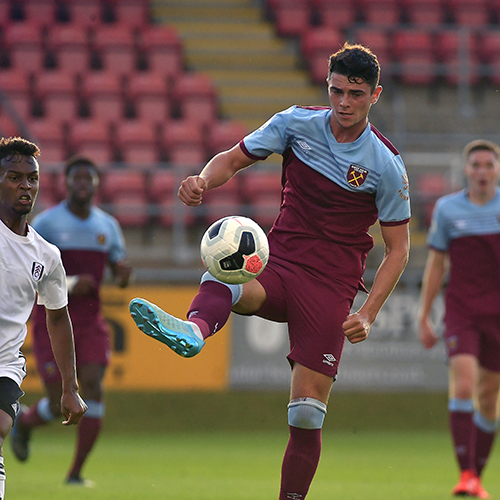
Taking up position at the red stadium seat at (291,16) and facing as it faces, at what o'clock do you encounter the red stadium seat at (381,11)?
the red stadium seat at (381,11) is roughly at 9 o'clock from the red stadium seat at (291,16).

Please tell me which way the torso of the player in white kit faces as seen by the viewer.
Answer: toward the camera

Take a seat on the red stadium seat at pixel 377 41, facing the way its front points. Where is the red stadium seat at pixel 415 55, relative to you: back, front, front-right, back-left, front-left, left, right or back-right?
left

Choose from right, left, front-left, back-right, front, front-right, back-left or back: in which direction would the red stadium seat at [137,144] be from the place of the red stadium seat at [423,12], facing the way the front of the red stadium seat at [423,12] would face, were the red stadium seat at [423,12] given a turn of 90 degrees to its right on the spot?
front-left

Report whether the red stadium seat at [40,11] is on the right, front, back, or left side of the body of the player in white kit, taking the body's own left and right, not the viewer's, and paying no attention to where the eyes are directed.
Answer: back

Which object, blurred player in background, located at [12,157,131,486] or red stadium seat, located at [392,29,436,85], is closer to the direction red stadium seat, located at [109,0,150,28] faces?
the blurred player in background

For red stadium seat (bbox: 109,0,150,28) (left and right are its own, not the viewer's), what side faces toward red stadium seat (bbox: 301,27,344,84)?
left

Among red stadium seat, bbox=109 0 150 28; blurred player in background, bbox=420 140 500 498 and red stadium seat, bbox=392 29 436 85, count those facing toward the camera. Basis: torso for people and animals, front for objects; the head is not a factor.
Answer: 3

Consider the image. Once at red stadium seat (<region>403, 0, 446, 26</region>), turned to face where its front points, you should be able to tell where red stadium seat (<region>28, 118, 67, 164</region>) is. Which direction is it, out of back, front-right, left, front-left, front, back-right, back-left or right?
front-right

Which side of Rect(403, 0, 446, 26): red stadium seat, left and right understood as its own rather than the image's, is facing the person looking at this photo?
front

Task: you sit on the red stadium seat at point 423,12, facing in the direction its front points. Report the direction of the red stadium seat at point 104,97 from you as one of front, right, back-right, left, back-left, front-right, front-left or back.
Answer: front-right

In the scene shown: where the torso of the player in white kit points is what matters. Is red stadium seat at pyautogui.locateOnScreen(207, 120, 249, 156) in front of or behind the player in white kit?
behind

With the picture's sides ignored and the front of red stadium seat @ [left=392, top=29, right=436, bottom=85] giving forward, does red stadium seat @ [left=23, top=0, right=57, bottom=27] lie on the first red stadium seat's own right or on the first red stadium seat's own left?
on the first red stadium seat's own right

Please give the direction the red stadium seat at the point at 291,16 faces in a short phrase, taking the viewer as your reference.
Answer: facing the viewer

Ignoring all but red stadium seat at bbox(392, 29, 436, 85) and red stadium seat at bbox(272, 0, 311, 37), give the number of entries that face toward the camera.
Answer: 2

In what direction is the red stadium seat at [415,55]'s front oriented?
toward the camera

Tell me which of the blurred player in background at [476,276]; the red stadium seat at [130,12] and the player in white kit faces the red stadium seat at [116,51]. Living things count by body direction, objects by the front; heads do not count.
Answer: the red stadium seat at [130,12]

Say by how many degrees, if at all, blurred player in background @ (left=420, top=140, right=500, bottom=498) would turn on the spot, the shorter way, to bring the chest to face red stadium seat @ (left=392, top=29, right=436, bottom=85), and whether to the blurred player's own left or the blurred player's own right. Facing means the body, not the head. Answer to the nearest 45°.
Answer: approximately 180°
